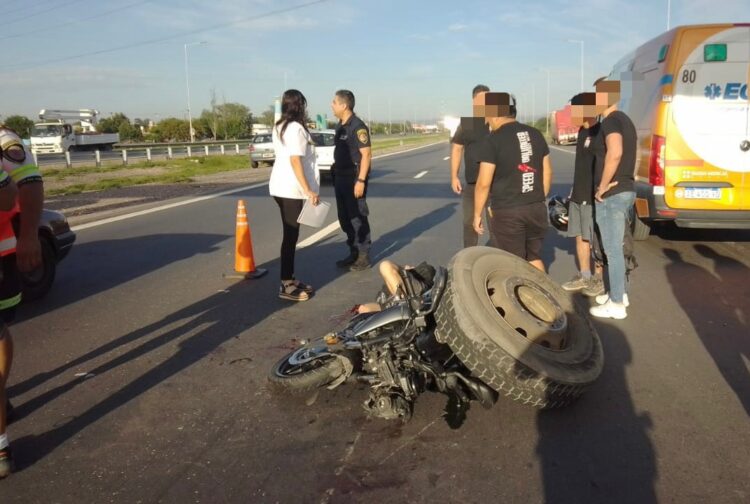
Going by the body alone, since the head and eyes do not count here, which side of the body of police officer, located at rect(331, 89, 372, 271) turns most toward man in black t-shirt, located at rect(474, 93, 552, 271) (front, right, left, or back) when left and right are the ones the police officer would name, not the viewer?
left

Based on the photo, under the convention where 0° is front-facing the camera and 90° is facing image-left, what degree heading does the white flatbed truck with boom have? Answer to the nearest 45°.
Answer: approximately 45°

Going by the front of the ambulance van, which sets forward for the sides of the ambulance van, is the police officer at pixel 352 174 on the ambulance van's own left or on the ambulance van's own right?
on the ambulance van's own left

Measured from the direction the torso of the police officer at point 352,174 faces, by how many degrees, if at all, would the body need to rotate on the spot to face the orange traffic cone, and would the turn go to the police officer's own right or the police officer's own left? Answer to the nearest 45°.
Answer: approximately 45° to the police officer's own right

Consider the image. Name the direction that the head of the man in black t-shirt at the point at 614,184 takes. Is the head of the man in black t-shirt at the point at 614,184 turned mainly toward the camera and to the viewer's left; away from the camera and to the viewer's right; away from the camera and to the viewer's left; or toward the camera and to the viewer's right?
toward the camera and to the viewer's left

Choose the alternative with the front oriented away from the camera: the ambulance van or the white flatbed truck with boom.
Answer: the ambulance van

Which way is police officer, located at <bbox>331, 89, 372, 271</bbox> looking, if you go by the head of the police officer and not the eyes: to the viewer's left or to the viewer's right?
to the viewer's left

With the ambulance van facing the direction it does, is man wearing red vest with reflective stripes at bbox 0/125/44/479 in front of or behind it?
behind

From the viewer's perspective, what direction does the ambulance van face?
away from the camera
